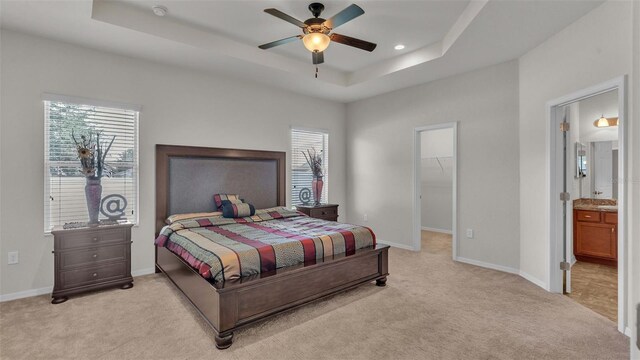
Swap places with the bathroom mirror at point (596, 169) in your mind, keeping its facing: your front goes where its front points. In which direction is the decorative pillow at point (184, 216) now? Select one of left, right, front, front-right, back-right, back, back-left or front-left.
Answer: front-right

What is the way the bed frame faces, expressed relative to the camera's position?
facing the viewer and to the right of the viewer

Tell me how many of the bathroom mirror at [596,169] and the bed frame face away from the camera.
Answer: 0

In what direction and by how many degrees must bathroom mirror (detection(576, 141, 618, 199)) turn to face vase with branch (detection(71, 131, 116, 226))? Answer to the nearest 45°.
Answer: approximately 45° to its right

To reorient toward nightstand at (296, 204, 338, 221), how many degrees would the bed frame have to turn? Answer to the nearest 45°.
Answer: approximately 90° to its left

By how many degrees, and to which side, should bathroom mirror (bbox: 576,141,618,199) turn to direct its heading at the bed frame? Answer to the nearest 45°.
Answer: approximately 45° to its right

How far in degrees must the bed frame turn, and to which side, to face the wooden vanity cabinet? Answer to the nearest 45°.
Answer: approximately 45° to its left

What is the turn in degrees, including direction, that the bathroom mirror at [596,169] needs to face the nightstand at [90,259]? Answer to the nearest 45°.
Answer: approximately 45° to its right

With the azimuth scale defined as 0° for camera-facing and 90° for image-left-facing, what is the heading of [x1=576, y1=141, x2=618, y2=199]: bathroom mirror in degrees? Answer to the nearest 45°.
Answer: approximately 0°
